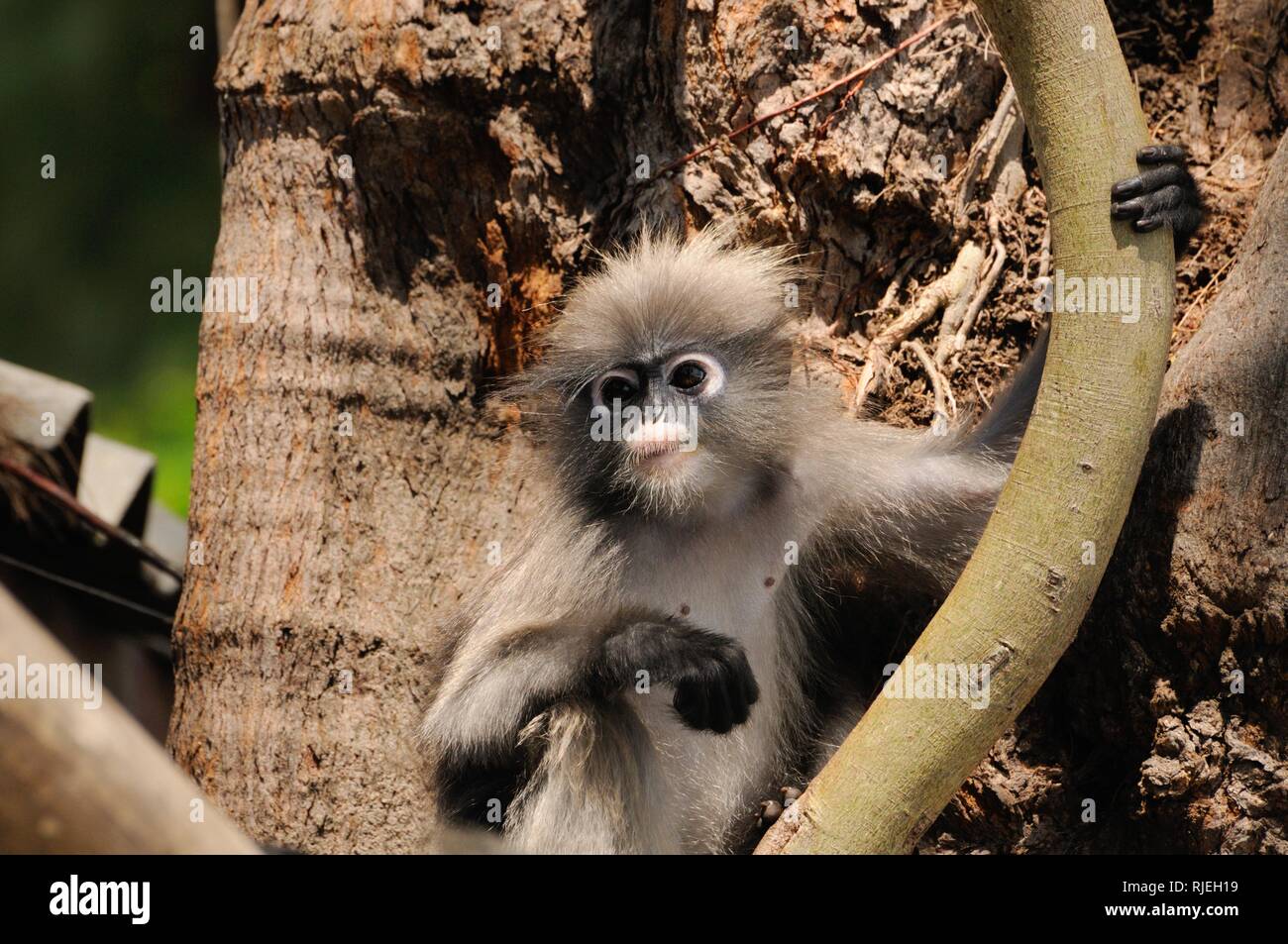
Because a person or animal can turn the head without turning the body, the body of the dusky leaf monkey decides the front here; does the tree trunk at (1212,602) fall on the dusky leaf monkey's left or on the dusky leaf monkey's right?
on the dusky leaf monkey's left

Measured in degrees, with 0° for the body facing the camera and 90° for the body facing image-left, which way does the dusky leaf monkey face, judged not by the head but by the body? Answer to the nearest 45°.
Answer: approximately 0°
